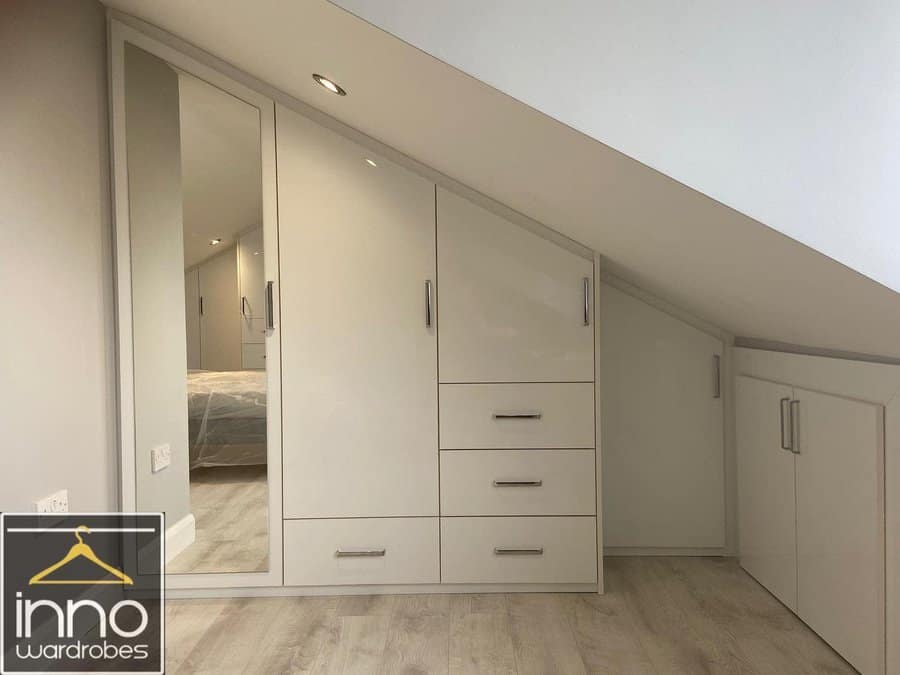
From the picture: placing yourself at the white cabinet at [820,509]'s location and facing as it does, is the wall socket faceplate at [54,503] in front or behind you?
in front

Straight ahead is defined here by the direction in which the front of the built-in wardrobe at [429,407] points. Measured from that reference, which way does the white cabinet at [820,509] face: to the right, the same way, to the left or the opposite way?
to the right

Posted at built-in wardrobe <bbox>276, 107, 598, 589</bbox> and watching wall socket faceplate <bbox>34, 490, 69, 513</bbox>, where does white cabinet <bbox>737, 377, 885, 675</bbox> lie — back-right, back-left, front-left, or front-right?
back-left

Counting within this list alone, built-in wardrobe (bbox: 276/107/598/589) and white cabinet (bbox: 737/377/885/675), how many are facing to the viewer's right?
0

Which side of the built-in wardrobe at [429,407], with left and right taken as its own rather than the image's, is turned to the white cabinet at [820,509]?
left

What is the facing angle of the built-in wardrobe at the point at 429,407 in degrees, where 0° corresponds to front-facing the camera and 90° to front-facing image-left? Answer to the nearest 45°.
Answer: approximately 0°

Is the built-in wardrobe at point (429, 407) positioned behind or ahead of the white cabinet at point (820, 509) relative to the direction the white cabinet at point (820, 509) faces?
ahead
